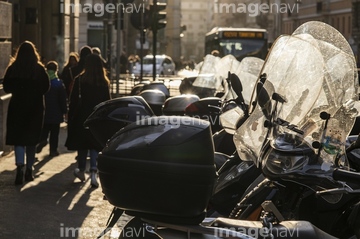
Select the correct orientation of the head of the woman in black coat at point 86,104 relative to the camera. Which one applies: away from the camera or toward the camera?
away from the camera

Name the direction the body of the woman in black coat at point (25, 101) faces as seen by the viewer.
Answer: away from the camera

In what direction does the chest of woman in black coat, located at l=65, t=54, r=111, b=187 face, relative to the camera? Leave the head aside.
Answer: away from the camera

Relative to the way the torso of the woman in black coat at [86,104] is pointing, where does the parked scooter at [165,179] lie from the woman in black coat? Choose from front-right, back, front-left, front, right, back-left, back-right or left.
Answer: back

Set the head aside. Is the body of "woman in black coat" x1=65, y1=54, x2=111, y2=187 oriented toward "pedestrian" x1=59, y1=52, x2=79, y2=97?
yes

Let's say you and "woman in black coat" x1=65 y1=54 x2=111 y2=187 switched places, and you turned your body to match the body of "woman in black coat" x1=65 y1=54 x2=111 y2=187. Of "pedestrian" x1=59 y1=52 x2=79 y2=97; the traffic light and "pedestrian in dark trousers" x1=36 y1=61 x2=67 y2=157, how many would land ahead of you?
3

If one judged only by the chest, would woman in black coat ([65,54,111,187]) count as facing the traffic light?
yes

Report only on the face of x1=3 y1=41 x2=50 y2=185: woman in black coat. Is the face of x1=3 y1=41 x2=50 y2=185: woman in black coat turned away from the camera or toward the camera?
away from the camera
